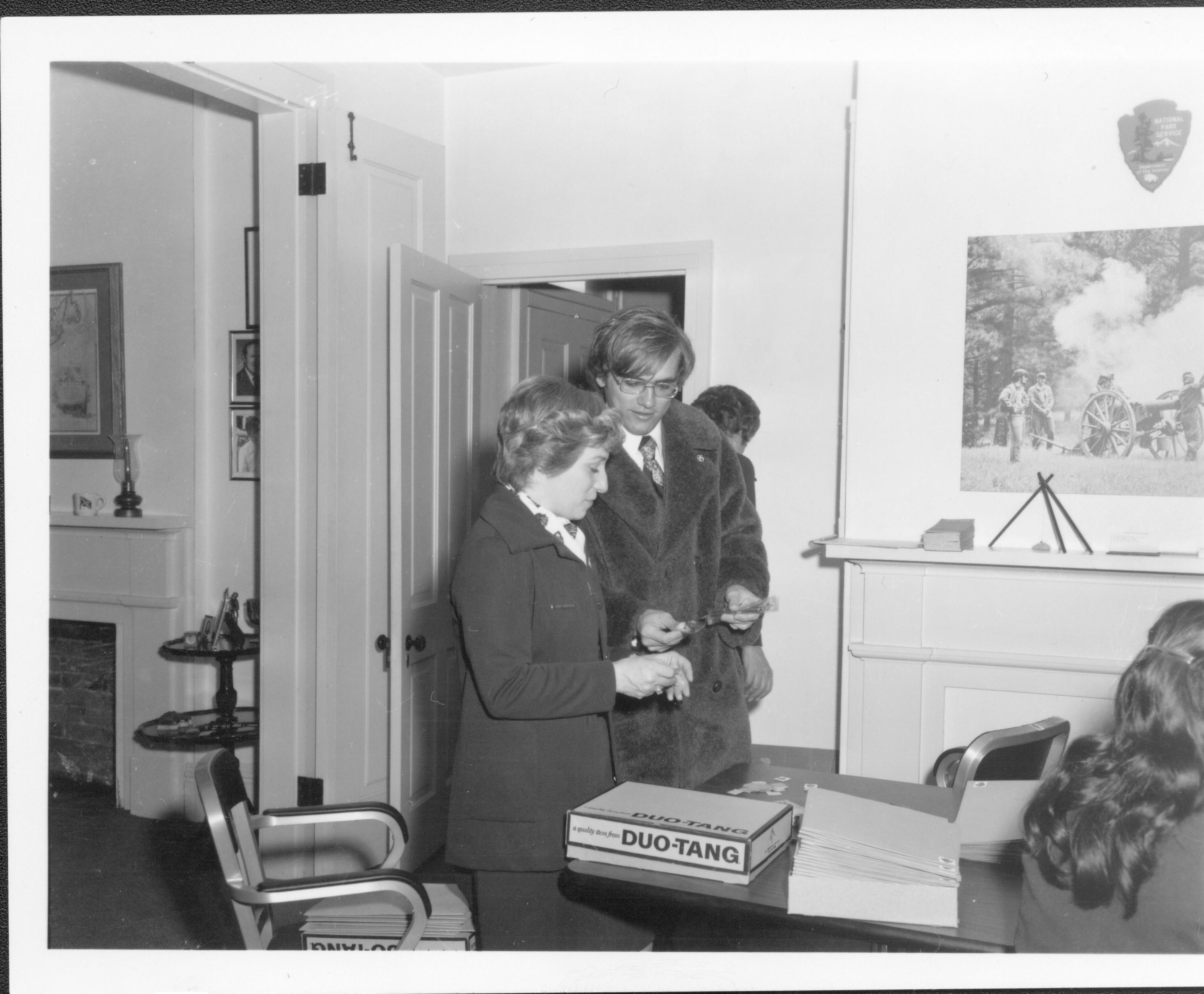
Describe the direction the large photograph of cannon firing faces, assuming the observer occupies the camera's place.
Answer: facing the viewer

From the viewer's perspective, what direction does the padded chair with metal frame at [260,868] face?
to the viewer's right

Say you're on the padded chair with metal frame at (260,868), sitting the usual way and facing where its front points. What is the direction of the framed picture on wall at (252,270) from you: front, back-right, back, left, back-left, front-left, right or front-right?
left

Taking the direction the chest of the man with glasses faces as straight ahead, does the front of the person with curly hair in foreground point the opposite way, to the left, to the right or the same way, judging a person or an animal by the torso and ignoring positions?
the opposite way

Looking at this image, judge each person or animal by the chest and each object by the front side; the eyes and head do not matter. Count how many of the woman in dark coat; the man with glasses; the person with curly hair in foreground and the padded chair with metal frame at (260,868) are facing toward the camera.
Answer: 1

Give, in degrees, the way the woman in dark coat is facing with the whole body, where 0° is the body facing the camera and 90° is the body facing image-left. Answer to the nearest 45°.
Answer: approximately 270°

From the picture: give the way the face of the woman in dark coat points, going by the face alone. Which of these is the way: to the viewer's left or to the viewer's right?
to the viewer's right

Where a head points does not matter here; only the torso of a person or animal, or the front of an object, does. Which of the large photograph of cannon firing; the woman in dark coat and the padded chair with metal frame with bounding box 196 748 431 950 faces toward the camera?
the large photograph of cannon firing

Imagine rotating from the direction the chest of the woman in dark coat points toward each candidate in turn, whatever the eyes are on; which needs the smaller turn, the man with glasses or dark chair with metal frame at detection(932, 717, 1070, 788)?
the dark chair with metal frame

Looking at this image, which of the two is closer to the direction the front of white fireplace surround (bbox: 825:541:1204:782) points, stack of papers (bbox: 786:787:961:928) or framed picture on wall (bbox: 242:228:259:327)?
the stack of papers

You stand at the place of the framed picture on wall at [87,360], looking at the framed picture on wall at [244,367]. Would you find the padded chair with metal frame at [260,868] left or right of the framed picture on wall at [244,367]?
right

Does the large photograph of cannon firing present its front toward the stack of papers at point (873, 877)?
yes

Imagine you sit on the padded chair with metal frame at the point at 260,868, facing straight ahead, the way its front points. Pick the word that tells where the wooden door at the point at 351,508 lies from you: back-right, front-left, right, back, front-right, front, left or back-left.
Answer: left

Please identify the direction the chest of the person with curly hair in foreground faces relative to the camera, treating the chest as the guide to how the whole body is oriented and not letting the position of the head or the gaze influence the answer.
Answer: away from the camera

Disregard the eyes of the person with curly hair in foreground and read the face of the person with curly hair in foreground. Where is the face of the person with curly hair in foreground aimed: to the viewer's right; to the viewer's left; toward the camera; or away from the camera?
away from the camera

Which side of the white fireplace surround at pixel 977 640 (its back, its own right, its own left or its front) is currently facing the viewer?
front

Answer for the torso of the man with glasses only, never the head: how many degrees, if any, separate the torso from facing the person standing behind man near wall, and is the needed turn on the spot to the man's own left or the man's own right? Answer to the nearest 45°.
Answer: approximately 180°
